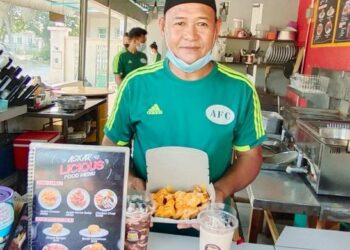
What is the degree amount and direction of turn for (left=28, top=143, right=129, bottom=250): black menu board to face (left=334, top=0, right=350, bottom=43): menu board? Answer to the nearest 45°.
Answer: approximately 135° to its left

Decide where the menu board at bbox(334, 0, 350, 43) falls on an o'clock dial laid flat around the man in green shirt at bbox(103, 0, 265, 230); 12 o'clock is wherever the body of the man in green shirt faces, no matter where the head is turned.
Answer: The menu board is roughly at 7 o'clock from the man in green shirt.

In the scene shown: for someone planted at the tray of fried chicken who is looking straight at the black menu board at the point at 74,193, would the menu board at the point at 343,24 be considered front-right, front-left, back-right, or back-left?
back-right

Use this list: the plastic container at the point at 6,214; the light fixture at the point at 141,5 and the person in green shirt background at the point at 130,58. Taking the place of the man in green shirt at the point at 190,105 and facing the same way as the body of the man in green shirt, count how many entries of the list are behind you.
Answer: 2

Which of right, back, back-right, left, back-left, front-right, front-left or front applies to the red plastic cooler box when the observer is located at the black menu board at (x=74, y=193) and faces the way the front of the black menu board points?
back

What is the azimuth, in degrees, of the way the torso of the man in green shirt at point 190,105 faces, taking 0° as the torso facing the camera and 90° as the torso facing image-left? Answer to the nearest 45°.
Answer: approximately 0°

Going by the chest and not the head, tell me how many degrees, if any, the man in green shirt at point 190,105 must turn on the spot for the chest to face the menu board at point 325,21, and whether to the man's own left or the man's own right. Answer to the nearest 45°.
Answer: approximately 135° to the man's own left

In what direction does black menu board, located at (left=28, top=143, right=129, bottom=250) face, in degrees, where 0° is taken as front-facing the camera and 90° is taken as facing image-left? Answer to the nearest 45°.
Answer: approximately 0°

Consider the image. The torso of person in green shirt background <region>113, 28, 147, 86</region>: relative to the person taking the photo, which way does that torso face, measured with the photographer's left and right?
facing the viewer and to the right of the viewer
